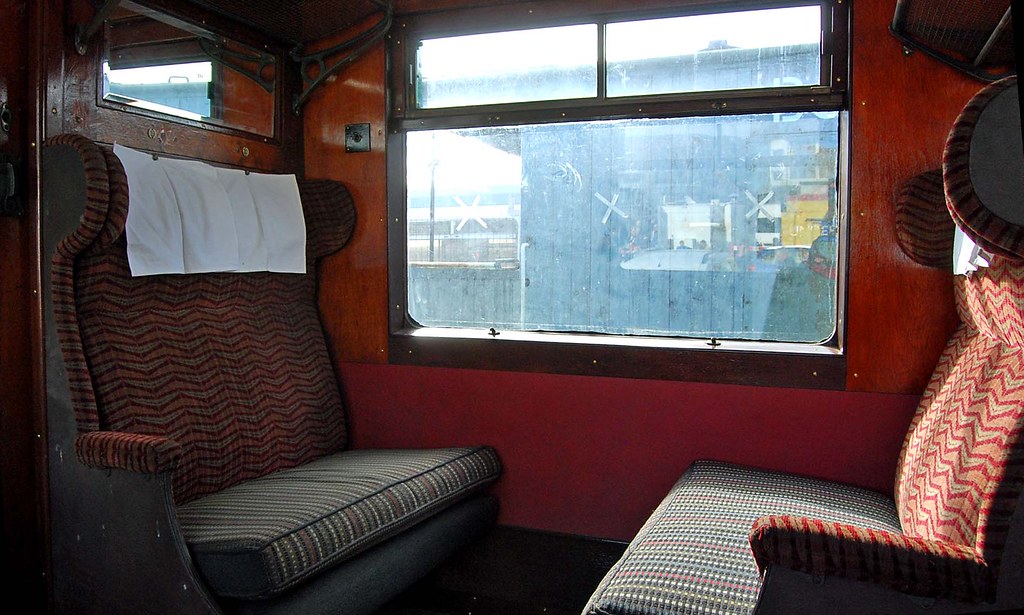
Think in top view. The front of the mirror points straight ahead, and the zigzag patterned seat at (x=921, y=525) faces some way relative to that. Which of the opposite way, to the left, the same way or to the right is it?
the opposite way

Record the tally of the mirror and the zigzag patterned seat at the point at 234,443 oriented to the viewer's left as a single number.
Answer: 0

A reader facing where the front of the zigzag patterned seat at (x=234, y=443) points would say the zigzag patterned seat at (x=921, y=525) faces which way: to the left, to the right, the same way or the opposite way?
the opposite way

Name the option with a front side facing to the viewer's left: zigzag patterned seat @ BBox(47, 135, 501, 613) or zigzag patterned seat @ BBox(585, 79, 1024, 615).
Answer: zigzag patterned seat @ BBox(585, 79, 1024, 615)

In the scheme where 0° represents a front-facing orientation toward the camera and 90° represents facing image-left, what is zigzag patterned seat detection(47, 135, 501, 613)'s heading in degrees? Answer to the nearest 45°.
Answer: approximately 315°

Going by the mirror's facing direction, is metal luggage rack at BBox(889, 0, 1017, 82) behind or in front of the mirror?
in front

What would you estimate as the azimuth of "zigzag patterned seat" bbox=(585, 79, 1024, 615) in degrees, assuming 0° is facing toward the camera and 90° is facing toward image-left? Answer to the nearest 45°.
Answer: approximately 90°

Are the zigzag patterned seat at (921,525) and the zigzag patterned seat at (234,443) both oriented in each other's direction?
yes

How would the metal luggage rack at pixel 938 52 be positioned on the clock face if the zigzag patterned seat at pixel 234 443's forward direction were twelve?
The metal luggage rack is roughly at 11 o'clock from the zigzag patterned seat.

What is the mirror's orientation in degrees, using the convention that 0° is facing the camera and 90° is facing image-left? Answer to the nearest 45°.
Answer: approximately 315°

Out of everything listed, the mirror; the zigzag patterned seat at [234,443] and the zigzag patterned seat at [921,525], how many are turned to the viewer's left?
1

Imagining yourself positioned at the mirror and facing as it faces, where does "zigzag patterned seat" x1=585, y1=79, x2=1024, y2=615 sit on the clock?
The zigzag patterned seat is roughly at 12 o'clock from the mirror.

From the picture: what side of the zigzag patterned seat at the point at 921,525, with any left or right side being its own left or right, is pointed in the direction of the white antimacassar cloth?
front
